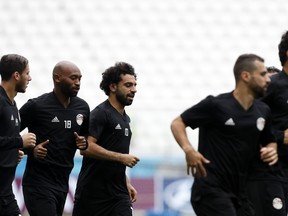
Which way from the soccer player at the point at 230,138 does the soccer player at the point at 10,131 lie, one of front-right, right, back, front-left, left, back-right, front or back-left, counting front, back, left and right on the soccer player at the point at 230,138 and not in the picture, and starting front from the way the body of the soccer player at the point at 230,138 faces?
back-right

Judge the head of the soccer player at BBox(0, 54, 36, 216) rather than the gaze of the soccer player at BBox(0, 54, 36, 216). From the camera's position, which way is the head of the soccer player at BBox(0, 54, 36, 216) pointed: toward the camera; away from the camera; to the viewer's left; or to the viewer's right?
to the viewer's right

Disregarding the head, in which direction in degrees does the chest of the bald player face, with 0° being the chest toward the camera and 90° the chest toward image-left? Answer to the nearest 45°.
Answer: approximately 315°

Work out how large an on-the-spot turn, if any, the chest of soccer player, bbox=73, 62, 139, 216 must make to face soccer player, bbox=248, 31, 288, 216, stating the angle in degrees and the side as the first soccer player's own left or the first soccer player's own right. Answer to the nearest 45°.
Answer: approximately 45° to the first soccer player's own left

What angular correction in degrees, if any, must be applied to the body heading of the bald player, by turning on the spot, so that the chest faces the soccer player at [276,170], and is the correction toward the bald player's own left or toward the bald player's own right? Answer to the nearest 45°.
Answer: approximately 45° to the bald player's own left

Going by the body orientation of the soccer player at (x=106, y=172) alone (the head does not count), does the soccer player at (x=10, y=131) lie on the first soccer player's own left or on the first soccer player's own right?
on the first soccer player's own right
